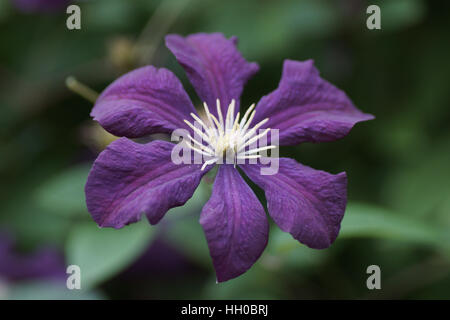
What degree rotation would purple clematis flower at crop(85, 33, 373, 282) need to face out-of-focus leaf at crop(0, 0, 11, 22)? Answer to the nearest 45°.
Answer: approximately 135° to its right

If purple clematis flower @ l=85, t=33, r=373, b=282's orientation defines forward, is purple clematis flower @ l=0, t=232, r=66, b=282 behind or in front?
behind

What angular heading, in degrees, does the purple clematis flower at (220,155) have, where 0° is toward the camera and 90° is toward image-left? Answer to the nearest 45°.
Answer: approximately 0°

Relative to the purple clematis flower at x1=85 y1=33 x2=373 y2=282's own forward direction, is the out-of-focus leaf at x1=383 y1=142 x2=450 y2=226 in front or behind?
behind

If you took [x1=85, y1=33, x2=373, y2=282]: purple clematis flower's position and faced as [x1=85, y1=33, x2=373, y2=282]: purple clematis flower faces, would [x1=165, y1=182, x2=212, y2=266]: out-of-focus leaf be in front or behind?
behind

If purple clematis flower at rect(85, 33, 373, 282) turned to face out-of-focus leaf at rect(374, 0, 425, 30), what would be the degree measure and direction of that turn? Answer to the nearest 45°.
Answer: approximately 135° to its left

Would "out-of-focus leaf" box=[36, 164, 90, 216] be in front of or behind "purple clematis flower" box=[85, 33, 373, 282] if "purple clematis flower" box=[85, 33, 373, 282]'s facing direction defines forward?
behind
